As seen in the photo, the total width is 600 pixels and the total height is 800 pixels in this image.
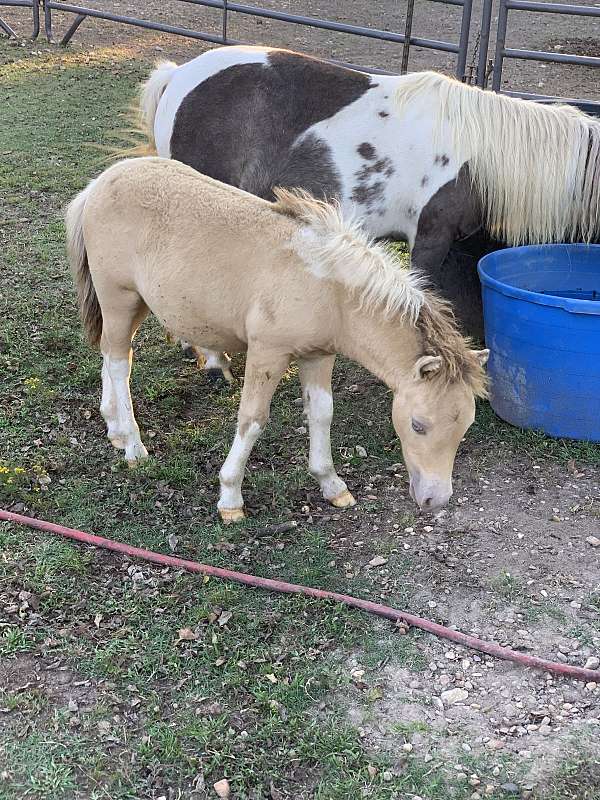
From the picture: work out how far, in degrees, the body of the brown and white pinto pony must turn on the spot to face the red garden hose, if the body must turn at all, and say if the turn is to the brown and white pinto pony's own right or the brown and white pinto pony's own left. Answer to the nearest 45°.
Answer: approximately 90° to the brown and white pinto pony's own right

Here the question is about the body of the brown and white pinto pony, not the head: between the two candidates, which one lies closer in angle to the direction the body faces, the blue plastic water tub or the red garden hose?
the blue plastic water tub

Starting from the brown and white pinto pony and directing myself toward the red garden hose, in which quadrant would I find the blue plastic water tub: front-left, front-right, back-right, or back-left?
front-left

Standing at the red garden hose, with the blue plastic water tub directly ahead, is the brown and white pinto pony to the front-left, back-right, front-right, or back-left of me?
front-left

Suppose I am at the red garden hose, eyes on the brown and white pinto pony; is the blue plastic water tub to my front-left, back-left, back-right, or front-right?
front-right

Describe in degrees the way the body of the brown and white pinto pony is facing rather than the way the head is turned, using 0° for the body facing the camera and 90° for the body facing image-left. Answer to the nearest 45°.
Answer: approximately 270°

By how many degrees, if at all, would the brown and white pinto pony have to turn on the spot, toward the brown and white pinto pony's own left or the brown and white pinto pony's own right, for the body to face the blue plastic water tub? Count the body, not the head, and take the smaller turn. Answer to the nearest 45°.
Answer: approximately 45° to the brown and white pinto pony's own right
